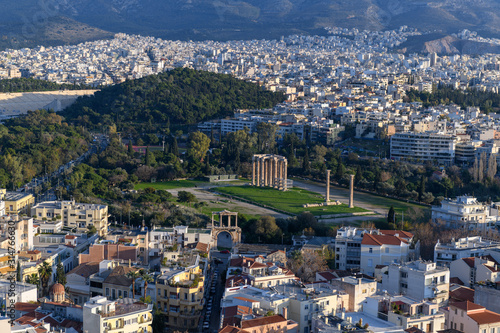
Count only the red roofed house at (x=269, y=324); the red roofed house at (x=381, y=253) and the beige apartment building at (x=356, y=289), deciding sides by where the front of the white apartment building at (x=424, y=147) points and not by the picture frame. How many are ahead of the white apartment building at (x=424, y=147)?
3

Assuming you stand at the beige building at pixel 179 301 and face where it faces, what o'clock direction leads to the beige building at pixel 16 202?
the beige building at pixel 16 202 is roughly at 5 o'clock from the beige building at pixel 179 301.

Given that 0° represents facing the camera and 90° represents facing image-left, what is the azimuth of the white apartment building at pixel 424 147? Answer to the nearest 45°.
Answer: approximately 0°

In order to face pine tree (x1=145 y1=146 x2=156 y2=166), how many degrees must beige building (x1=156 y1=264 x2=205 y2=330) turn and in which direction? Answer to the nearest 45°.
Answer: approximately 180°

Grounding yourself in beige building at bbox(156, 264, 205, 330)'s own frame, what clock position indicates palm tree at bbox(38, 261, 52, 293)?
The palm tree is roughly at 4 o'clock from the beige building.

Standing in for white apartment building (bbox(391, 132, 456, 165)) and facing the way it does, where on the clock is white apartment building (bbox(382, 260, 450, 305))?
white apartment building (bbox(382, 260, 450, 305)) is roughly at 12 o'clock from white apartment building (bbox(391, 132, 456, 165)).

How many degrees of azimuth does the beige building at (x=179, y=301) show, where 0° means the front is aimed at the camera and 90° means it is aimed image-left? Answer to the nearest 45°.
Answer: approximately 0°

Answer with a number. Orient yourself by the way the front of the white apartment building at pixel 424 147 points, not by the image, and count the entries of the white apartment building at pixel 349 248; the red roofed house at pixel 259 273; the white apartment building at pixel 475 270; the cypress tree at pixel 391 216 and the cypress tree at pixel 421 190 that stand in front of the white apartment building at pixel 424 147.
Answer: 5

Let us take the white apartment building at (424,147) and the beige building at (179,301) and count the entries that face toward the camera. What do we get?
2

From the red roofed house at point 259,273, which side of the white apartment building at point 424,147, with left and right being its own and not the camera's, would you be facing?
front

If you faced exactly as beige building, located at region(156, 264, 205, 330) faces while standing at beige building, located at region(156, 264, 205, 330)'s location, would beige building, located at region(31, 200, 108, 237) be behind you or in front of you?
behind

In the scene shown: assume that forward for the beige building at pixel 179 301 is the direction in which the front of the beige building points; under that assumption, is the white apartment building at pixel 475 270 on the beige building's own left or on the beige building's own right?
on the beige building's own left
